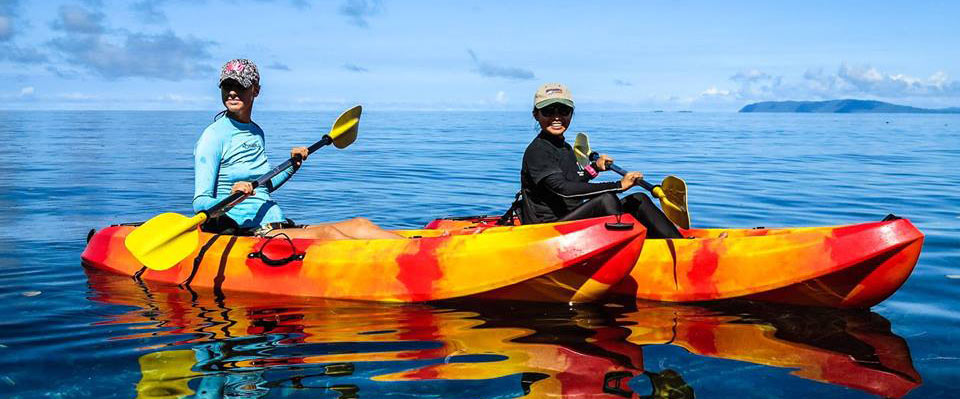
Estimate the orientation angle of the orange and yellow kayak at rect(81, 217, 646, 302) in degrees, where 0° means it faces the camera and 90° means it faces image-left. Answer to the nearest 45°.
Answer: approximately 270°

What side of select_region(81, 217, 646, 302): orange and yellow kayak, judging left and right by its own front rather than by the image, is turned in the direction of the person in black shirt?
front

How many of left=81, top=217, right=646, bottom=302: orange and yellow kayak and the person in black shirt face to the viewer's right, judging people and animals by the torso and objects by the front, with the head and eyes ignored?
2

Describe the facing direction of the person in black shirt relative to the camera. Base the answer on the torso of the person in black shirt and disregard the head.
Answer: to the viewer's right

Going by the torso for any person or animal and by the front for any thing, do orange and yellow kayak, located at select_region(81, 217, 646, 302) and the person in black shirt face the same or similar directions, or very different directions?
same or similar directions

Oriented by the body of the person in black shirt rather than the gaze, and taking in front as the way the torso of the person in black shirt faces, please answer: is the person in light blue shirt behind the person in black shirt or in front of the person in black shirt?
behind
